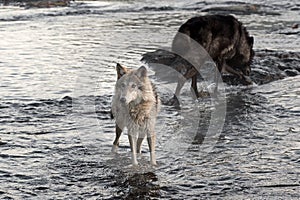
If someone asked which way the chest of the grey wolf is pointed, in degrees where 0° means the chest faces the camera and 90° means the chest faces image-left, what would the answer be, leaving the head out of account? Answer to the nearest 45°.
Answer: approximately 0°

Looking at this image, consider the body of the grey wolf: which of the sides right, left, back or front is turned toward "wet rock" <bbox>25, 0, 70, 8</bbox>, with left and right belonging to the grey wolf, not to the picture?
back

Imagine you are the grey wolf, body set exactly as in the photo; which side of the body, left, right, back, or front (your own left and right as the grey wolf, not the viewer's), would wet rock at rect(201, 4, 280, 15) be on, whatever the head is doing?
back

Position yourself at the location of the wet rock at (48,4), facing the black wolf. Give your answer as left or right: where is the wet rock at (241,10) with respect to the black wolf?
left

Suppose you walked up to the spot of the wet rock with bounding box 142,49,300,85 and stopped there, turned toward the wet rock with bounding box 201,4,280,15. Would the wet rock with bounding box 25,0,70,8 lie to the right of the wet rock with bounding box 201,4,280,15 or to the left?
left

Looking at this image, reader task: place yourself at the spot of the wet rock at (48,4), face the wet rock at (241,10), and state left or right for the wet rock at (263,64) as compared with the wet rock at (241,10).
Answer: right
